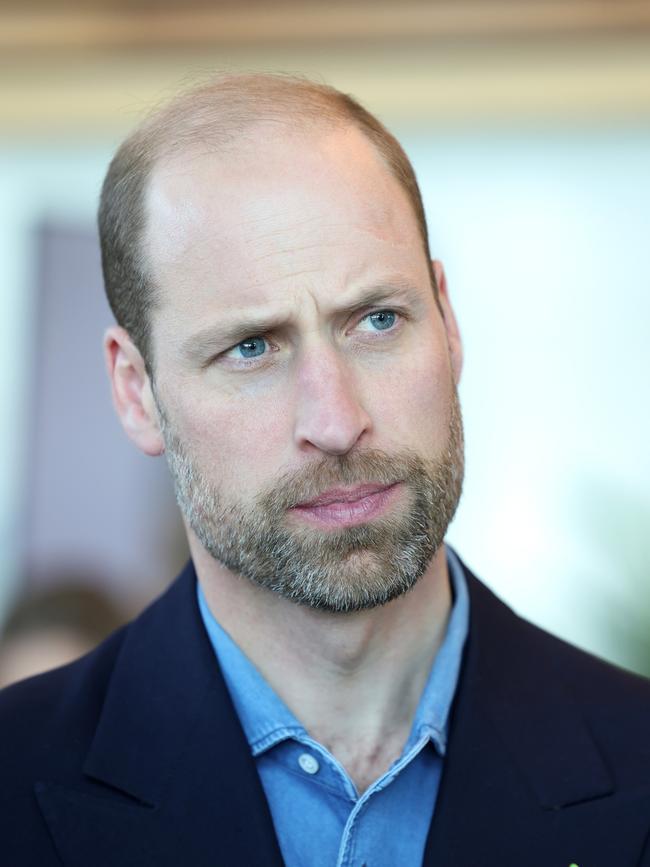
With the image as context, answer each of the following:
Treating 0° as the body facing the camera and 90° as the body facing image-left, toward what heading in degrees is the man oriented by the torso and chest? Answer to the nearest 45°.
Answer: approximately 0°

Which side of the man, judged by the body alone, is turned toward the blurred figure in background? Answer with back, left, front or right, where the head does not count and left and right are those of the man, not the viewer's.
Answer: back

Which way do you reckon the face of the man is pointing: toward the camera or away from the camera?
toward the camera
